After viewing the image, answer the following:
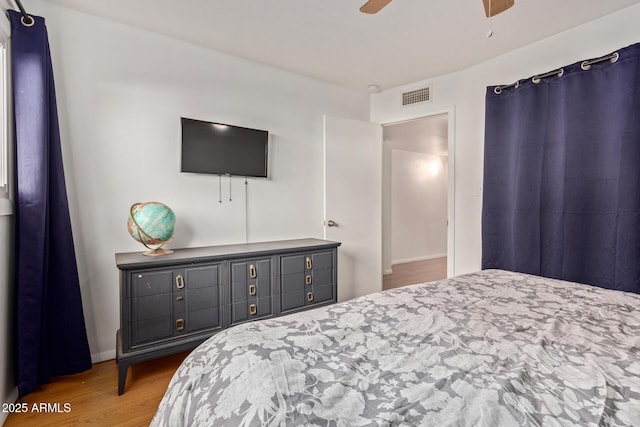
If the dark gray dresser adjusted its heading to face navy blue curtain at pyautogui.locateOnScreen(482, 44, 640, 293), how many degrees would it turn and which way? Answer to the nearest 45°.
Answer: approximately 45° to its left

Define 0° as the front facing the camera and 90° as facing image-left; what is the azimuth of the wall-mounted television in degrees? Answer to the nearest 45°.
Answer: approximately 315°

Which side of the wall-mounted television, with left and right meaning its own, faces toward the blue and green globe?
right

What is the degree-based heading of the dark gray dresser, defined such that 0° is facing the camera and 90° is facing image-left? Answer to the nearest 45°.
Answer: approximately 315°

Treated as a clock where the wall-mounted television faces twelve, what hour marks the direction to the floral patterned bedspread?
The floral patterned bedspread is roughly at 1 o'clock from the wall-mounted television.

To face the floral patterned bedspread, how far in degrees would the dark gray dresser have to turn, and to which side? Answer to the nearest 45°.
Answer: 0° — it already faces it

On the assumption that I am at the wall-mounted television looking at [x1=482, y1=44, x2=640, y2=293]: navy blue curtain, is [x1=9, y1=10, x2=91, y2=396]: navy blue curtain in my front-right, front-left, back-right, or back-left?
back-right

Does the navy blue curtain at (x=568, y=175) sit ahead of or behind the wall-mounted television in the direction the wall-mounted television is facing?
ahead

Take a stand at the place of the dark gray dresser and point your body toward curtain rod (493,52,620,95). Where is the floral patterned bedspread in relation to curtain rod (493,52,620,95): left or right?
right

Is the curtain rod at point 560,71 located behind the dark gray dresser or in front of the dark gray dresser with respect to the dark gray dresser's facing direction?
in front
